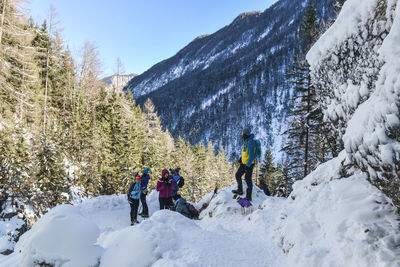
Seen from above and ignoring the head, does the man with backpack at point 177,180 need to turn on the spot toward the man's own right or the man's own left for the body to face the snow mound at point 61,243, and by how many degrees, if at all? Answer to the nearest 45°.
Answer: approximately 90° to the man's own left
